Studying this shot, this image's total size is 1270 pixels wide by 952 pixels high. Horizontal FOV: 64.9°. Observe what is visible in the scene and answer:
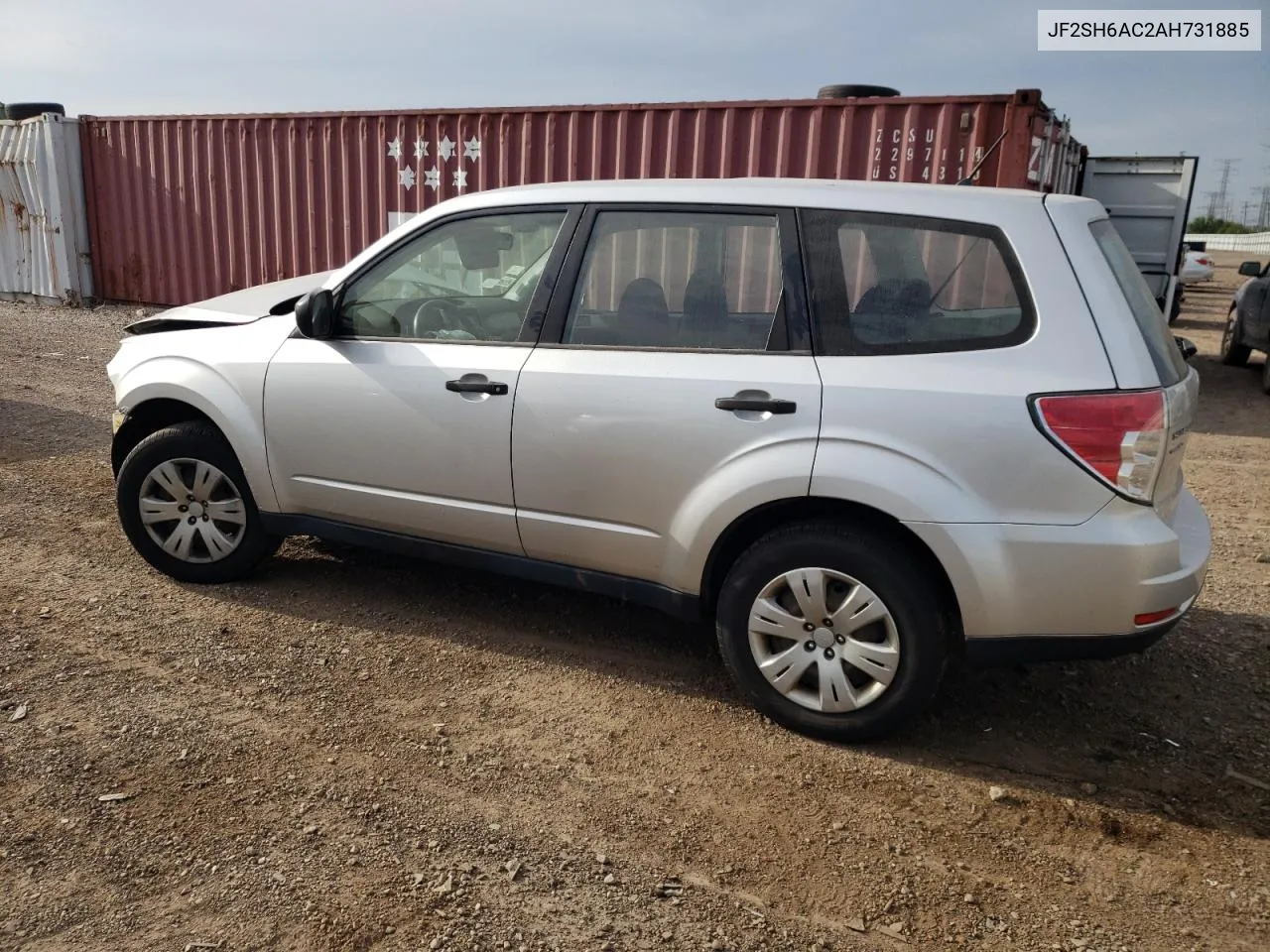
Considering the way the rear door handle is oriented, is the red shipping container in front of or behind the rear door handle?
behind

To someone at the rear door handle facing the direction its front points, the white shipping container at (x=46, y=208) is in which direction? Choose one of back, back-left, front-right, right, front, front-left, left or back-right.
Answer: back-right

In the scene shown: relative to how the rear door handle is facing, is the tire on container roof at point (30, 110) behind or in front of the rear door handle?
behind

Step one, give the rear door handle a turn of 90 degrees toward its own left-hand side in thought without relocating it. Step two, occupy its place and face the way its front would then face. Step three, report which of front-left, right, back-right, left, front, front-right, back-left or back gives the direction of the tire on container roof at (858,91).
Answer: left

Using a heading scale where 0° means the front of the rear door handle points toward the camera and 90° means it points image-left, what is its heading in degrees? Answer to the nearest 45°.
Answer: approximately 0°

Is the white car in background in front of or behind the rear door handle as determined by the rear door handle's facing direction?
behind
